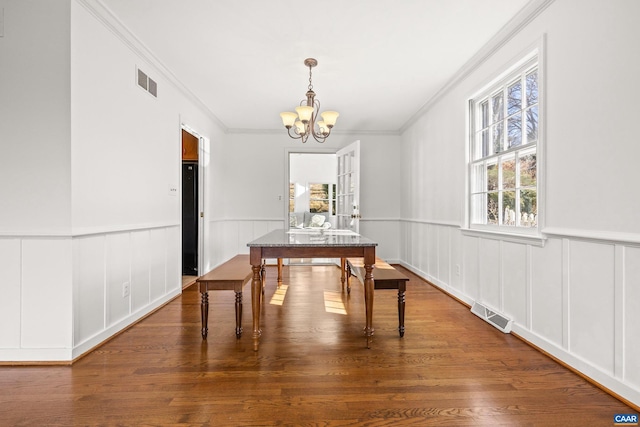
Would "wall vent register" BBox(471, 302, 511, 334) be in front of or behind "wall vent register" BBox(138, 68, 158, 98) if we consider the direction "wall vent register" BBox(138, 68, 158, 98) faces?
in front

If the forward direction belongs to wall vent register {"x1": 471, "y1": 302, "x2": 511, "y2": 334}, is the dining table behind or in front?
in front

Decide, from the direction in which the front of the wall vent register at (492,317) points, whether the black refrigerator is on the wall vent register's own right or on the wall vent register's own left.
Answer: on the wall vent register's own right

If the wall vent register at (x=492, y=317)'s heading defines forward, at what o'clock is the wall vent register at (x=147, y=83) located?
the wall vent register at (x=147, y=83) is roughly at 1 o'clock from the wall vent register at (x=492, y=317).

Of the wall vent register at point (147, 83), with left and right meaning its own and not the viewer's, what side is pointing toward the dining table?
front

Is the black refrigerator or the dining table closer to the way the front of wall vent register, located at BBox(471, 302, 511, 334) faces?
the dining table

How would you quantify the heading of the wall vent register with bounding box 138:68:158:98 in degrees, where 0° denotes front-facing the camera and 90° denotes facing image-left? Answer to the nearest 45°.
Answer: approximately 315°

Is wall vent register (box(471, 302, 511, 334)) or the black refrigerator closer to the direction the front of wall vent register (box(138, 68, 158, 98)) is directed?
the wall vent register

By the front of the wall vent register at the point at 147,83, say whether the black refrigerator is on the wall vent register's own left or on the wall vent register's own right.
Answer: on the wall vent register's own left

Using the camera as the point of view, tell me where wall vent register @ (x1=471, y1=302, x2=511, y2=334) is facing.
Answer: facing the viewer and to the left of the viewer
